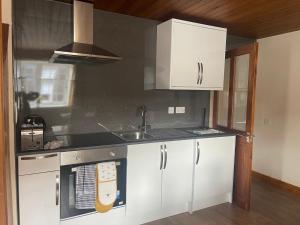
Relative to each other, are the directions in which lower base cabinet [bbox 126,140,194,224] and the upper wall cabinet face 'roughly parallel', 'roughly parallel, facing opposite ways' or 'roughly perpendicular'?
roughly parallel

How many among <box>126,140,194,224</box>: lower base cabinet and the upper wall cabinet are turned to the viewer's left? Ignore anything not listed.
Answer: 0

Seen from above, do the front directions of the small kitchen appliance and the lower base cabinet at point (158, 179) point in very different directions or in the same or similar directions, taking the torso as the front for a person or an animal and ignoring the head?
same or similar directions

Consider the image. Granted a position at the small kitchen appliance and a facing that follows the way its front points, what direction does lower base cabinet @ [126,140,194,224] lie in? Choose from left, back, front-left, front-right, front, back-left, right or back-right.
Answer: left

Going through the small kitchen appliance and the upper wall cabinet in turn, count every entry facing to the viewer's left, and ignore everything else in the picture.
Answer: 0

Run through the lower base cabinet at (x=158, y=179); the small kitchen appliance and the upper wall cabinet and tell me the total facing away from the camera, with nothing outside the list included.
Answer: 0

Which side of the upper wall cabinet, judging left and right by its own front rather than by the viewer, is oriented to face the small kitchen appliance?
right

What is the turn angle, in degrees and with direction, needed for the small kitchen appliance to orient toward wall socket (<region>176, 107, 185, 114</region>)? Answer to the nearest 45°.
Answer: approximately 90° to its left

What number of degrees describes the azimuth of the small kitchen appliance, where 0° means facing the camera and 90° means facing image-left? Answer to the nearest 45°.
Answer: approximately 0°

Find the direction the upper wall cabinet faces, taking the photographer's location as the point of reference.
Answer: facing the viewer and to the right of the viewer

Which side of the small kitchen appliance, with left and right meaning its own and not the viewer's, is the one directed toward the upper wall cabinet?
left

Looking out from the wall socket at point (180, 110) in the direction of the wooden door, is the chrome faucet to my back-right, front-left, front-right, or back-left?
back-right

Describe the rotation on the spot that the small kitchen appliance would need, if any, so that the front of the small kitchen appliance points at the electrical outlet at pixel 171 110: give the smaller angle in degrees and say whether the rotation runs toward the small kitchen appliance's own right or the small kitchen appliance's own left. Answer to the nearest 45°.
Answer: approximately 90° to the small kitchen appliance's own left
